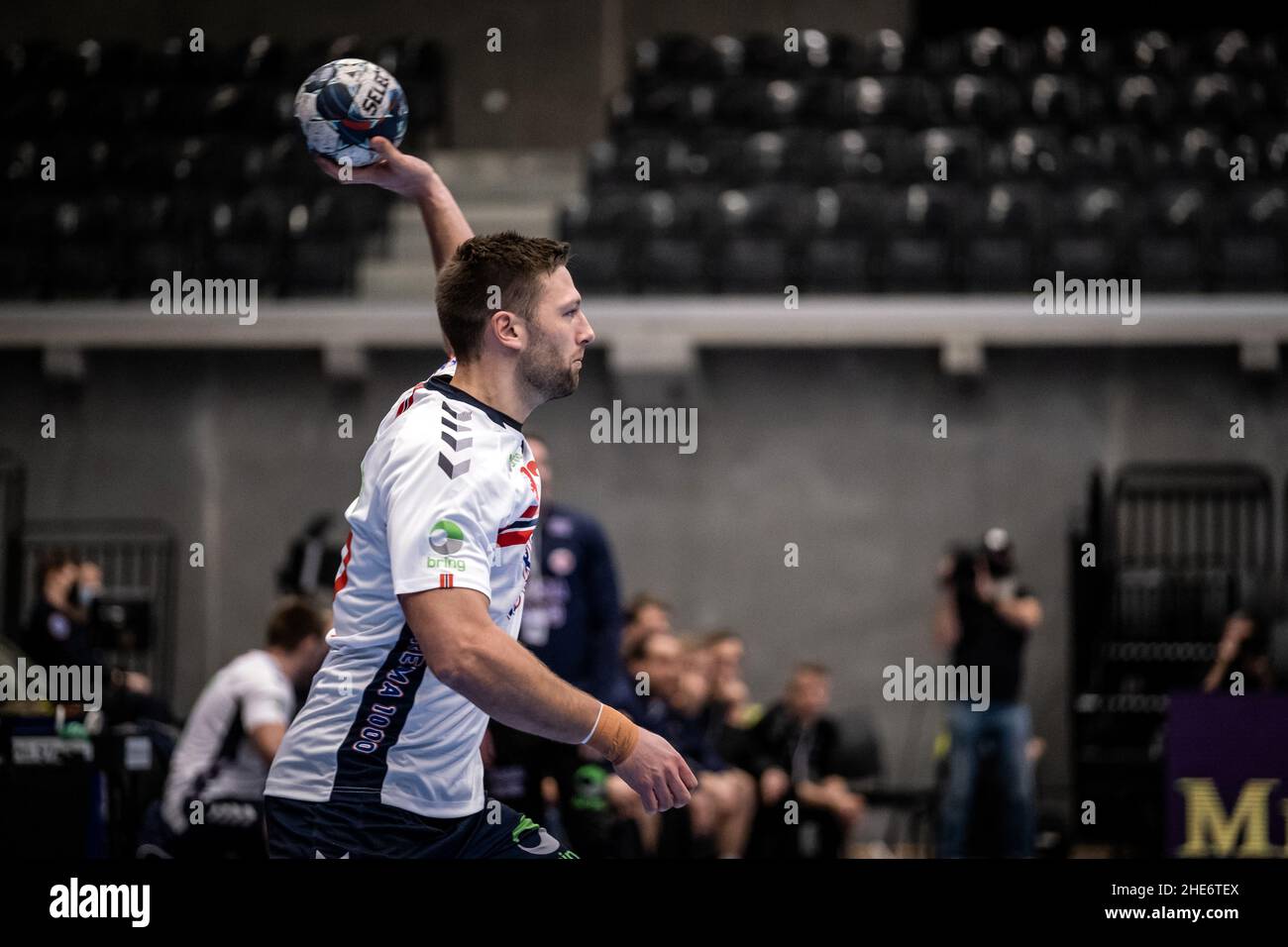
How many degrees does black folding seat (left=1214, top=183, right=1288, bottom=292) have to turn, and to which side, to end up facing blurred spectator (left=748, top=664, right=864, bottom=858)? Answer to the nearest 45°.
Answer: approximately 45° to its right

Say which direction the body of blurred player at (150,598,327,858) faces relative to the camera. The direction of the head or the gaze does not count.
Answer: to the viewer's right

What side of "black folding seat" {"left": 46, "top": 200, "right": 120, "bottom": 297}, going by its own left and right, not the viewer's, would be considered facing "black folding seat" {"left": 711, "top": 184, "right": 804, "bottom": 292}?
left

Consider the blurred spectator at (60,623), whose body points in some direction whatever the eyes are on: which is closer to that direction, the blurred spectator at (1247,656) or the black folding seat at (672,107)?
the blurred spectator

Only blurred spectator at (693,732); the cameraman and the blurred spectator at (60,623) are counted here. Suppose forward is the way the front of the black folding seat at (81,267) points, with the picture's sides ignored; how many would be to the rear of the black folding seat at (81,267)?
0

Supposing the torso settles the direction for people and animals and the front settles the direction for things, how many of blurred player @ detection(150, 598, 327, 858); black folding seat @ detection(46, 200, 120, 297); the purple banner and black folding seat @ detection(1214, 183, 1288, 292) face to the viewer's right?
1

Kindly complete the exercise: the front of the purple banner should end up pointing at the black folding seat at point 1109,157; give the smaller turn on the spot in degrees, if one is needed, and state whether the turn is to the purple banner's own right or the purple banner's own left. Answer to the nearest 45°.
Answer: approximately 180°

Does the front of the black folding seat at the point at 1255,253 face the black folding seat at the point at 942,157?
no

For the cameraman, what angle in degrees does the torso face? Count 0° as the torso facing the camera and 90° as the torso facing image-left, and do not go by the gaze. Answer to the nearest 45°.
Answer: approximately 0°

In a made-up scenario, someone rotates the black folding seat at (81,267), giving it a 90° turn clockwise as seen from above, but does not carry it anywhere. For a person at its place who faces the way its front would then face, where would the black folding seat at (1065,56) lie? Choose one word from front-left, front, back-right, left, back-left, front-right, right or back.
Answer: back

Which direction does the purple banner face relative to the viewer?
toward the camera

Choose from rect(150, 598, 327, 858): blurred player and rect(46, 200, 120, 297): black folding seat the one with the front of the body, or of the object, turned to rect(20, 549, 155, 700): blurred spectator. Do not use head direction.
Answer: the black folding seat

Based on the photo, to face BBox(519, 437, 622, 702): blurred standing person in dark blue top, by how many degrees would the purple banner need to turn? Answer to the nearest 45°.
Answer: approximately 45° to its right

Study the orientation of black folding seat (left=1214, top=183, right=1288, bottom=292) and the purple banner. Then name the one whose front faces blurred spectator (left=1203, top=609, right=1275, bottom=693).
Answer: the black folding seat

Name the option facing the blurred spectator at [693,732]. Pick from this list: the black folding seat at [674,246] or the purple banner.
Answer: the black folding seat

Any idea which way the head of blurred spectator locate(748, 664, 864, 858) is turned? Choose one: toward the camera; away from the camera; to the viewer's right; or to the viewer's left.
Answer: toward the camera
